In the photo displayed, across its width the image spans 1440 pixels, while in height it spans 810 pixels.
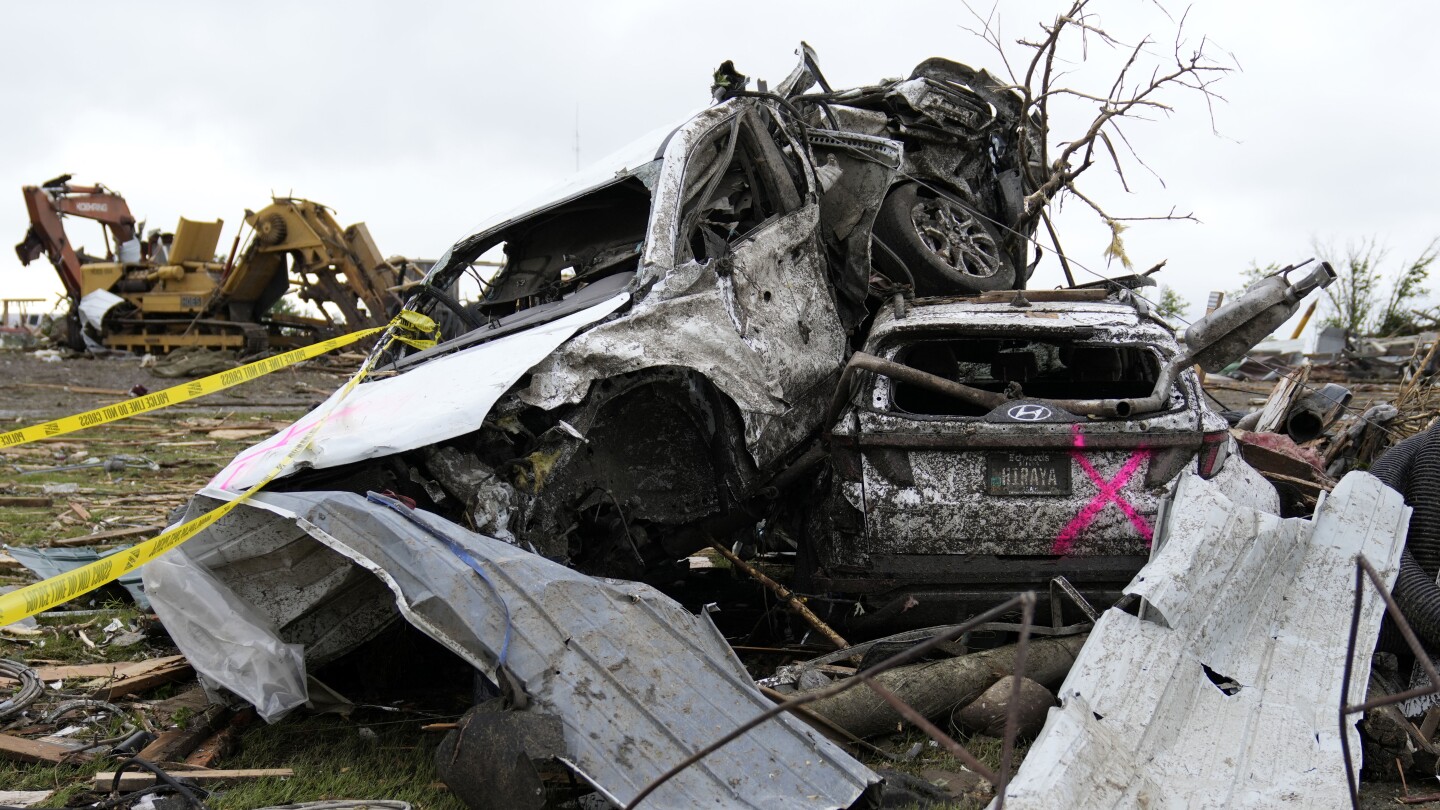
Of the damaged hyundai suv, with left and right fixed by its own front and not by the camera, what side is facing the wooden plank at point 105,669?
left

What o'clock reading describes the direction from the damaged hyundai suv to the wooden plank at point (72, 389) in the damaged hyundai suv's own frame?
The wooden plank is roughly at 10 o'clock from the damaged hyundai suv.

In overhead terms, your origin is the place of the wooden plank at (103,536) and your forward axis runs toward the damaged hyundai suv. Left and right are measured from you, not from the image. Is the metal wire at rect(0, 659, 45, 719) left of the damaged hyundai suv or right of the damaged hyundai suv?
right

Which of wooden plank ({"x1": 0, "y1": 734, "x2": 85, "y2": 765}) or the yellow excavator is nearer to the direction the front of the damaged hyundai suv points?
the yellow excavator

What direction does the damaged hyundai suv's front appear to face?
away from the camera

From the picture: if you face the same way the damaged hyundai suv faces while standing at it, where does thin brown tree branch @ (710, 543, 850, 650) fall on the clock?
The thin brown tree branch is roughly at 7 o'clock from the damaged hyundai suv.

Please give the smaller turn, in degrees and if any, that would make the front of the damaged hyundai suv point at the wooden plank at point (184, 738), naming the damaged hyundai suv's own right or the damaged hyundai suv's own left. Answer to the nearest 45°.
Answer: approximately 135° to the damaged hyundai suv's own left

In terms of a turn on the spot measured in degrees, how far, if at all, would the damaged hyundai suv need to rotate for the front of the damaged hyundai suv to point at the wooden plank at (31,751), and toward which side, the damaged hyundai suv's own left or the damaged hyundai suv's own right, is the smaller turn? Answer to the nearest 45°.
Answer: approximately 135° to the damaged hyundai suv's own left

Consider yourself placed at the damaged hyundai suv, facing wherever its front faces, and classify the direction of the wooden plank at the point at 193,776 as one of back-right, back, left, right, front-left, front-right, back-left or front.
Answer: back-left

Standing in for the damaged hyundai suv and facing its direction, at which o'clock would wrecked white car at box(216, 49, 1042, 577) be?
The wrecked white car is roughly at 9 o'clock from the damaged hyundai suv.

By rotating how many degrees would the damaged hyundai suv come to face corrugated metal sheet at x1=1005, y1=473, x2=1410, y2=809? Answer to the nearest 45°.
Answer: approximately 135° to its right

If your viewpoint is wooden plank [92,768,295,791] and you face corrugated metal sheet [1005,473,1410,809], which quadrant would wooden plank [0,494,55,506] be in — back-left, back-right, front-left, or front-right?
back-left
